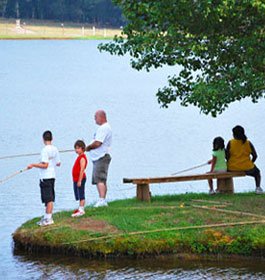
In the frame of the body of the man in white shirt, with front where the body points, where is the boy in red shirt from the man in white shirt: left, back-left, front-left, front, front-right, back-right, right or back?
front-left

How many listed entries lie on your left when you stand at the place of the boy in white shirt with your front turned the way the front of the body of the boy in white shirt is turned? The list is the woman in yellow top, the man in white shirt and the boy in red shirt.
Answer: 0

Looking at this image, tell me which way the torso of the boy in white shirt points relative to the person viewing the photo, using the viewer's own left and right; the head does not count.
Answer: facing away from the viewer and to the left of the viewer

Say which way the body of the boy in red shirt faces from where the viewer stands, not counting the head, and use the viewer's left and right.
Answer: facing to the left of the viewer

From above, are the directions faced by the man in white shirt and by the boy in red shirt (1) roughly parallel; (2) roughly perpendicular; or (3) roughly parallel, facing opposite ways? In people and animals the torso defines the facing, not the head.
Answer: roughly parallel

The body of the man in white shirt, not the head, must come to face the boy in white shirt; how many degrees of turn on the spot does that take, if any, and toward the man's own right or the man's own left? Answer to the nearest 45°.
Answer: approximately 45° to the man's own left

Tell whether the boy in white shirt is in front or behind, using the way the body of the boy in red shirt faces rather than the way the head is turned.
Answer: in front

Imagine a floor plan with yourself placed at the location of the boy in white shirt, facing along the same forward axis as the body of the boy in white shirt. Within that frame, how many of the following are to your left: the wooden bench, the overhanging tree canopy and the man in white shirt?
0

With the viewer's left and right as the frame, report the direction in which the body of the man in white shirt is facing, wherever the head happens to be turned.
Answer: facing to the left of the viewer

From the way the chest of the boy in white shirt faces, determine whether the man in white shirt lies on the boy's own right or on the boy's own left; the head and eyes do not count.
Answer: on the boy's own right

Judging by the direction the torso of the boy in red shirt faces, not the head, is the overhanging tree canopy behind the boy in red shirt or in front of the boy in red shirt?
behind

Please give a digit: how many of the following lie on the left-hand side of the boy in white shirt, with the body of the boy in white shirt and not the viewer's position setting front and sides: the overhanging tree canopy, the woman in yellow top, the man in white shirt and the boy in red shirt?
0

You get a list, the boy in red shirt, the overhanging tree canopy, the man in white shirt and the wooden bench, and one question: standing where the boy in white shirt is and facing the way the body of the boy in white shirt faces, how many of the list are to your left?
0

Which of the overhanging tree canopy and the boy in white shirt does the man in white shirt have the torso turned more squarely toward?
the boy in white shirt

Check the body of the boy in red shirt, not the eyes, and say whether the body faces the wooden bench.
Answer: no

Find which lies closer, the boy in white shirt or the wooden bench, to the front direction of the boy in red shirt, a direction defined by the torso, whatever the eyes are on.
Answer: the boy in white shirt

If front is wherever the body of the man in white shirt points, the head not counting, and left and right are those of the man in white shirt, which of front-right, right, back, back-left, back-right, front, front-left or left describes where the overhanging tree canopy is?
back

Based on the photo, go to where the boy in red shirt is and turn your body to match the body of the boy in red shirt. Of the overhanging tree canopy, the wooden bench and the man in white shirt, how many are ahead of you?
0

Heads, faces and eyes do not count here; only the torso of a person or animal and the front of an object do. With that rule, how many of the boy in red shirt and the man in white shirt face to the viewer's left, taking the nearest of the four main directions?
2
